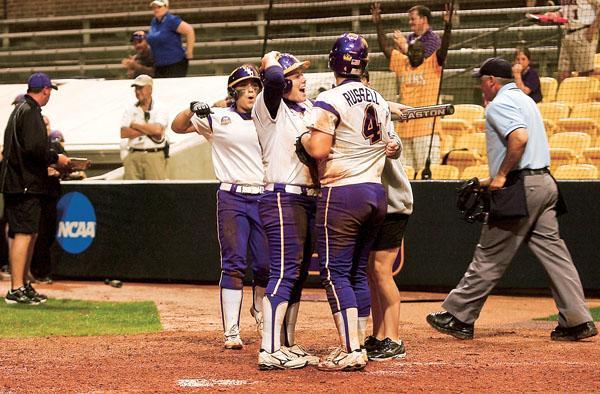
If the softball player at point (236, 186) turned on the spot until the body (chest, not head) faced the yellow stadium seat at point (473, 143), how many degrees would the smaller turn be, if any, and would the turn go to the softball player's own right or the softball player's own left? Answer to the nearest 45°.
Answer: approximately 90° to the softball player's own left

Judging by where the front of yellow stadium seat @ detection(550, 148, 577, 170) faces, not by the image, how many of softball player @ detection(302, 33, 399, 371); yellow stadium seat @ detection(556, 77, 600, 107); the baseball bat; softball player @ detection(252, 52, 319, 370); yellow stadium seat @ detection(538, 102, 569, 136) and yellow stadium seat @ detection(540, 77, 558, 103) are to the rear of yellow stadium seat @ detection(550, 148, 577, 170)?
3

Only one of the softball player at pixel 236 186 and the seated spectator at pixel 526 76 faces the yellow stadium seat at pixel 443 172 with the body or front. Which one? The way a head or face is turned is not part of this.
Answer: the seated spectator

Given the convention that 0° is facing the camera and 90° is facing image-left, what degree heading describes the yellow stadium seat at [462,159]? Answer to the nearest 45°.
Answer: approximately 0°

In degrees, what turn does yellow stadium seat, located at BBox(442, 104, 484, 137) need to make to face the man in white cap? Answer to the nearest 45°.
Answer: approximately 45° to its right

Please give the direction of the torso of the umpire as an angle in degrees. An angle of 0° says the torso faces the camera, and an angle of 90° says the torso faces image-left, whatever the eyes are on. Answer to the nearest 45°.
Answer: approximately 90°

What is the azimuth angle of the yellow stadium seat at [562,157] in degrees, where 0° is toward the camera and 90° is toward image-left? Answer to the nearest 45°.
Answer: approximately 0°

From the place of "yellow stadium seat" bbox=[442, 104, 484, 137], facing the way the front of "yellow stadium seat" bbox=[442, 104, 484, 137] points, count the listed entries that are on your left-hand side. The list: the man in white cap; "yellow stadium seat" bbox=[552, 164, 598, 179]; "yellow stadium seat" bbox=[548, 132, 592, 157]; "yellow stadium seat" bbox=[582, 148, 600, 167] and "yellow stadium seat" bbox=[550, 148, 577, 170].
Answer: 4
